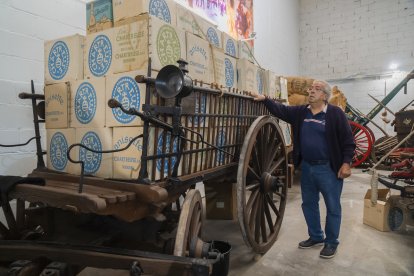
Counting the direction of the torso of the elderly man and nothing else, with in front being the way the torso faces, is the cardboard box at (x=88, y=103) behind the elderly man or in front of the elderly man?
in front

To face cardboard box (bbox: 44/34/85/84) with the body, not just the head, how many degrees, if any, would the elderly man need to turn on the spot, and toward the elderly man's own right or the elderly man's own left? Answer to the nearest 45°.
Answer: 0° — they already face it

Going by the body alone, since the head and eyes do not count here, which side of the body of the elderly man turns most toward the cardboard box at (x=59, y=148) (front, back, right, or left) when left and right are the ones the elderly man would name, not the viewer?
front

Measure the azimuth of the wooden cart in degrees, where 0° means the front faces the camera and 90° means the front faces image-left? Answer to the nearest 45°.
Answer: approximately 45°

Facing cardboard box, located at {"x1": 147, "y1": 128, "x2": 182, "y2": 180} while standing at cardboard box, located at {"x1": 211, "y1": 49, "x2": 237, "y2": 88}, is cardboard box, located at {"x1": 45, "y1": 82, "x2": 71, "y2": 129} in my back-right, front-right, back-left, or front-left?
front-right

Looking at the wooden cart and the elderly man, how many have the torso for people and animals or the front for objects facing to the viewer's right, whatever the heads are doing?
0

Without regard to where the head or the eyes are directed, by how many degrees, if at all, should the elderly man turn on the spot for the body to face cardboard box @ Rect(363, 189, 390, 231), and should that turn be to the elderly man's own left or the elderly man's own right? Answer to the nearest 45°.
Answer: approximately 180°

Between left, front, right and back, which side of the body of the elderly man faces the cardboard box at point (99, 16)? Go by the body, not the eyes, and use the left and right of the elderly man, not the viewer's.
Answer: front

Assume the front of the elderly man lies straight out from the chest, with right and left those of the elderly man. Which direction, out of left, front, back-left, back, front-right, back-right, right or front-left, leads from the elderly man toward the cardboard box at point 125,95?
front
